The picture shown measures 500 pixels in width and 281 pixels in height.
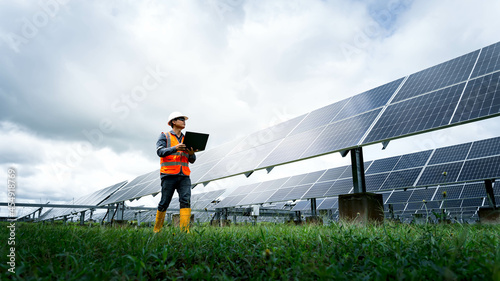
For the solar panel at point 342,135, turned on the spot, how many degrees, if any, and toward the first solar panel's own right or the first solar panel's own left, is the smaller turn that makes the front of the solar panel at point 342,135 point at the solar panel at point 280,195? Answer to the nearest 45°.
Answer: approximately 135° to the first solar panel's own right

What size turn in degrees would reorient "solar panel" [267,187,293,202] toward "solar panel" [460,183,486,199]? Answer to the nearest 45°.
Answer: approximately 135° to its left

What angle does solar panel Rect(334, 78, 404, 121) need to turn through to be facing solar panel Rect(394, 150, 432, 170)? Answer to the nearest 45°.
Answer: approximately 135° to its right

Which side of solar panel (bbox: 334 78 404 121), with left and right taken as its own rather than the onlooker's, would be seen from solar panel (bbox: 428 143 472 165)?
back

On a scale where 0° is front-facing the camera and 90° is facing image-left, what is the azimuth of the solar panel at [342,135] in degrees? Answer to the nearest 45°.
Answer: approximately 45°

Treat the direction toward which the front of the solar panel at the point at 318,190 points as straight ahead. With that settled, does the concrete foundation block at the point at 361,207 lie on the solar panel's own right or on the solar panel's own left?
on the solar panel's own left

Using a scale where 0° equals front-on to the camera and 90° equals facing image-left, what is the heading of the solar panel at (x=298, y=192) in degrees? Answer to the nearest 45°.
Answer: approximately 45°
